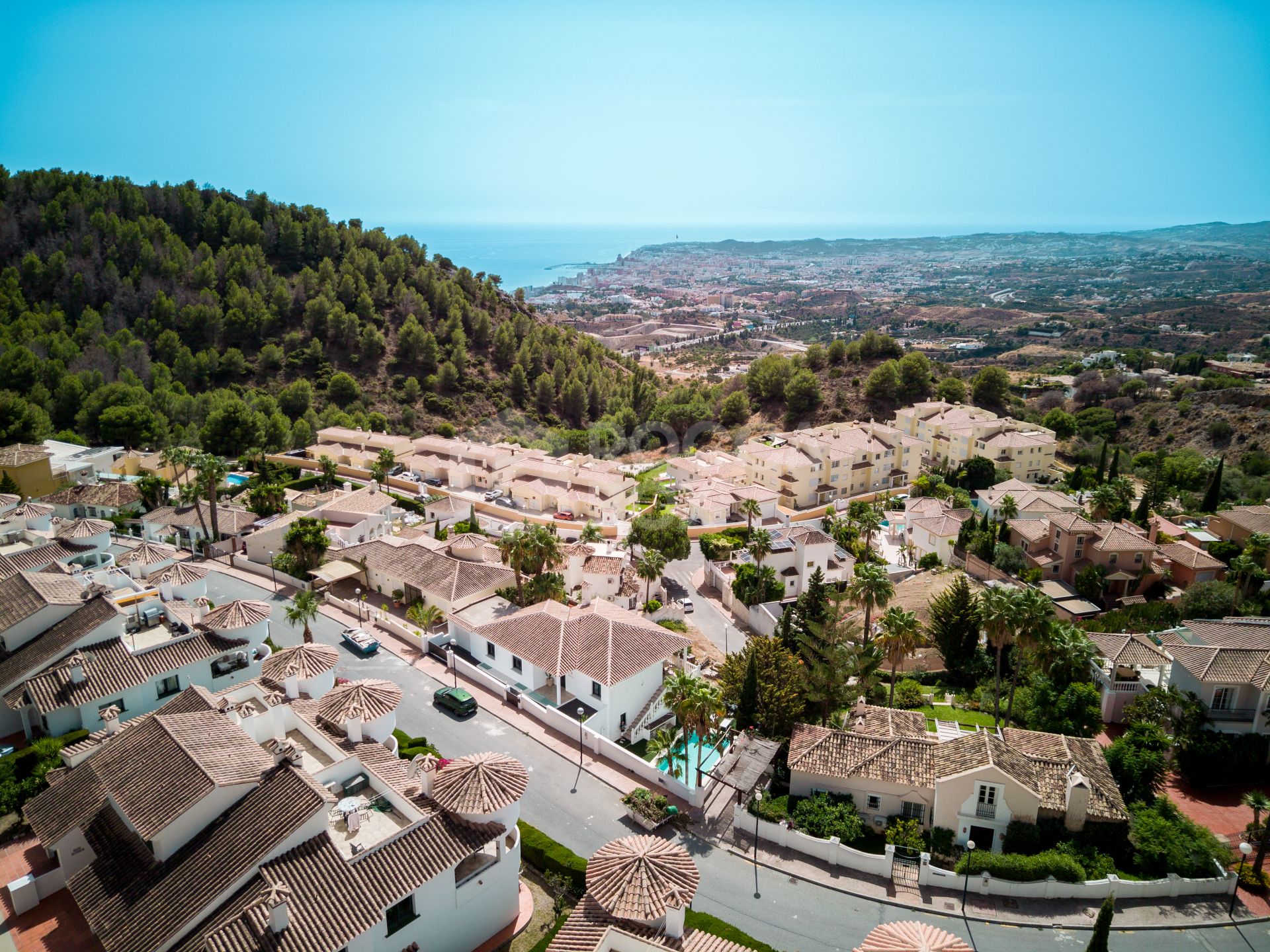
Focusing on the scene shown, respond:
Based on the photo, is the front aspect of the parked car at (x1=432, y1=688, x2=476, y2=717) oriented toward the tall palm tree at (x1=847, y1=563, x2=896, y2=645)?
no

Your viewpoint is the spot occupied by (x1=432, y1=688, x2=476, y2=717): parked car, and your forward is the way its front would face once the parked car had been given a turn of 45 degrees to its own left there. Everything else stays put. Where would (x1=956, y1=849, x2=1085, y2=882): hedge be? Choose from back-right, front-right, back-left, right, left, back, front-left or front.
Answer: back-left

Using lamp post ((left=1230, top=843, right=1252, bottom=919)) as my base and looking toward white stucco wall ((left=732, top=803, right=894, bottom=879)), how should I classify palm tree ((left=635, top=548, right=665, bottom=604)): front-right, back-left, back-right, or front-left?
front-right

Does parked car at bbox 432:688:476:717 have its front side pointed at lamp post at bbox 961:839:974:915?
no

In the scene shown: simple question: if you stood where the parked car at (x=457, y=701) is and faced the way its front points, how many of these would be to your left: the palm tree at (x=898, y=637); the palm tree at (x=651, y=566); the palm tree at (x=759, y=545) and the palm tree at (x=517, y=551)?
0

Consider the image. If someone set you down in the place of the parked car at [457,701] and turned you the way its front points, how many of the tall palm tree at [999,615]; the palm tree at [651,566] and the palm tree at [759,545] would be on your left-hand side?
0

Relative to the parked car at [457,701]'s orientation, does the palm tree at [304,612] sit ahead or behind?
ahead

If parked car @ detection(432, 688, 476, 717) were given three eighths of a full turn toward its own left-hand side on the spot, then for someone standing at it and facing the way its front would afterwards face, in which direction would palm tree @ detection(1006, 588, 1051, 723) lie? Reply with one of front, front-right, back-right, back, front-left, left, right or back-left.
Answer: left

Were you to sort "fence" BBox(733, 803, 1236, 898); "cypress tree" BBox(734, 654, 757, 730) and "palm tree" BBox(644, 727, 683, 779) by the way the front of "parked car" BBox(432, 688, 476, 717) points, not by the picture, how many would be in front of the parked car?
0

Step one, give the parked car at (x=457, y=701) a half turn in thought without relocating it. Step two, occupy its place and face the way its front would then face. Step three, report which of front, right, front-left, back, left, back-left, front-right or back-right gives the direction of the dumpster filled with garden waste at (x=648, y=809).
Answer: front

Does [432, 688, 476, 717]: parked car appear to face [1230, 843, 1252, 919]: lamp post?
no

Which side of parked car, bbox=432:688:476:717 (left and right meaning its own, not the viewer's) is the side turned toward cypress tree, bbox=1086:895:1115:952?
back

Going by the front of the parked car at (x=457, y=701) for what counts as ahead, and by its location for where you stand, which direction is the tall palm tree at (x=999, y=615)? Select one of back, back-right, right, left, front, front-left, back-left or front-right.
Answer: back-right

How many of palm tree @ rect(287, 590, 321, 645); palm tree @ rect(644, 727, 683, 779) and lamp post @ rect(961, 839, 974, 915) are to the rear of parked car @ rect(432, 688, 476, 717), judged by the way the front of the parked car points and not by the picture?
2

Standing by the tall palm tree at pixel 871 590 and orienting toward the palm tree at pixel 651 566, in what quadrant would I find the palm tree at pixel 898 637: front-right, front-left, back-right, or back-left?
back-left

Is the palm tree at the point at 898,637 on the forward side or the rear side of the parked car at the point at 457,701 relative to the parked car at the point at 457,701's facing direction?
on the rear side
